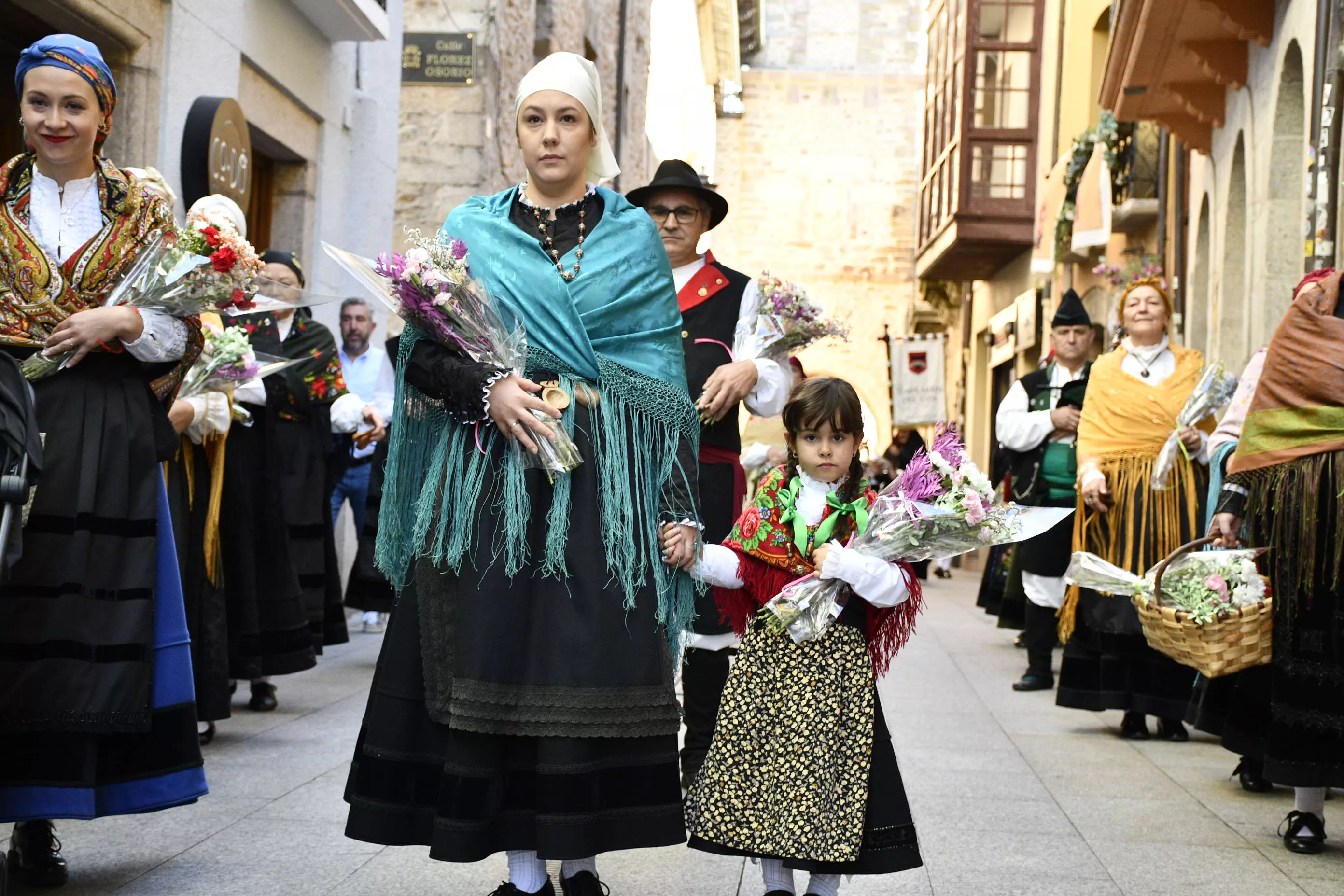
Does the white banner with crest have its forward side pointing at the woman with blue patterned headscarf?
yes

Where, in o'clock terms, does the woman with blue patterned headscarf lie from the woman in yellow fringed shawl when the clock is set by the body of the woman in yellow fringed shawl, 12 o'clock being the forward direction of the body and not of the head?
The woman with blue patterned headscarf is roughly at 1 o'clock from the woman in yellow fringed shawl.

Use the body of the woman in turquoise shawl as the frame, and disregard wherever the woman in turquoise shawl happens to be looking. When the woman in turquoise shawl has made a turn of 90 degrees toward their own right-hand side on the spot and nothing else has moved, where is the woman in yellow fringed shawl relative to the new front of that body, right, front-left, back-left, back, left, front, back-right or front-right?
back-right

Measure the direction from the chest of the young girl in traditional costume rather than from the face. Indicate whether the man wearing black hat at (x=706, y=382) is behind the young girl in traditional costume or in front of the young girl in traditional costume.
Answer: behind

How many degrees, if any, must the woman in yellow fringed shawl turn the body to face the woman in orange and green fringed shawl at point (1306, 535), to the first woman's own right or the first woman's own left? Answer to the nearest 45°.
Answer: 0° — they already face them

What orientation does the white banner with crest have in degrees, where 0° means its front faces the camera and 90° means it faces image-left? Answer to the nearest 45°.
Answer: approximately 0°

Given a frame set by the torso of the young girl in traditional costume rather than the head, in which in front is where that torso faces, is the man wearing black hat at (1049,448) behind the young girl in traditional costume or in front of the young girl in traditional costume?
behind

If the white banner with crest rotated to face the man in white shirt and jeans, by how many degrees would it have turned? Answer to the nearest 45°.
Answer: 0° — it already faces them

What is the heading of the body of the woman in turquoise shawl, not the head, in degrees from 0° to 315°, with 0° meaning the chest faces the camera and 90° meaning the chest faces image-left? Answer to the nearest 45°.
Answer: approximately 0°

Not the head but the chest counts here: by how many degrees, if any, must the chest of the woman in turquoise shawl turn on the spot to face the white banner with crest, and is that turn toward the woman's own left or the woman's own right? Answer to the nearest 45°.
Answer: approximately 180°

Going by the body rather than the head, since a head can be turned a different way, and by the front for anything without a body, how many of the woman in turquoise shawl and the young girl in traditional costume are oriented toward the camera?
2
